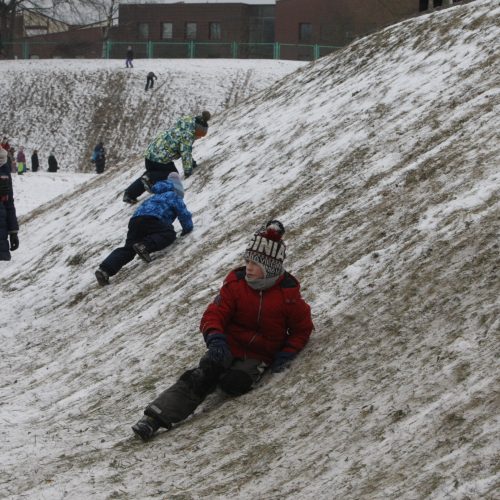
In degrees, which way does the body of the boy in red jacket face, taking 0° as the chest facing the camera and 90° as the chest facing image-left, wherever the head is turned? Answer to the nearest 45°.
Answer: approximately 45°

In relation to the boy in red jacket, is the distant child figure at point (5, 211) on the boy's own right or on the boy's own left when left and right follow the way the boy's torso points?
on the boy's own right

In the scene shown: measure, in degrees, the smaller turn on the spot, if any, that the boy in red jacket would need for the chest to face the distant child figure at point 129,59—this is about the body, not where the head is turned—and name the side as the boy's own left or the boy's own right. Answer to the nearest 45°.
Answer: approximately 135° to the boy's own right

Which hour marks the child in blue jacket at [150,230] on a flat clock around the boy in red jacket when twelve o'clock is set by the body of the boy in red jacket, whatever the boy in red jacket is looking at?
The child in blue jacket is roughly at 4 o'clock from the boy in red jacket.

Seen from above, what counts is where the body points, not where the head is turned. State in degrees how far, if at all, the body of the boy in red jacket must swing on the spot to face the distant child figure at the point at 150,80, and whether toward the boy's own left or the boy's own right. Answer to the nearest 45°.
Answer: approximately 135° to the boy's own right
